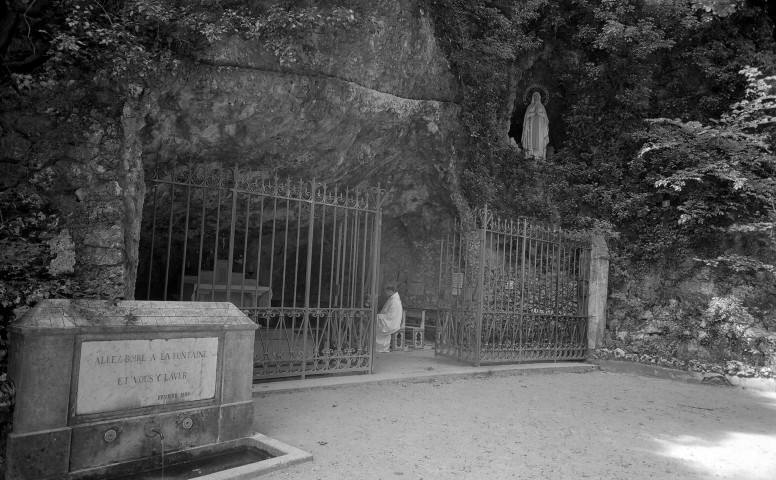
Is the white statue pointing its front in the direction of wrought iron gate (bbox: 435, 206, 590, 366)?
yes

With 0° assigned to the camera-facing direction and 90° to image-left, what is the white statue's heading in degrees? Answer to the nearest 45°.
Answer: approximately 0°

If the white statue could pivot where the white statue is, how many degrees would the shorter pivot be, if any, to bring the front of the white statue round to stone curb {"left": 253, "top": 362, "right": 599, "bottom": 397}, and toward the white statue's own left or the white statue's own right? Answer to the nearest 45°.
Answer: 0° — it already faces it

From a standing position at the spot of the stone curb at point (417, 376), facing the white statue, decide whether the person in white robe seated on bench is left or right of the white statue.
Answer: left

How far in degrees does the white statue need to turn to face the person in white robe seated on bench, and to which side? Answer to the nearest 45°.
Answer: approximately 45° to its right

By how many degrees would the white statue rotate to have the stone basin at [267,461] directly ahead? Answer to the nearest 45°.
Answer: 0° — it already faces it
